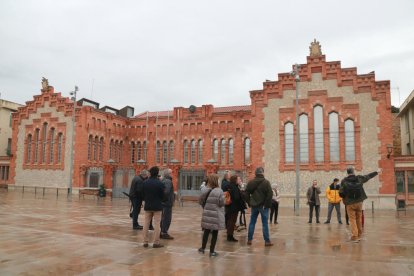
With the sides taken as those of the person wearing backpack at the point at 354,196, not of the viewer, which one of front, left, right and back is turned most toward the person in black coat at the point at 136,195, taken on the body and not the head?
left

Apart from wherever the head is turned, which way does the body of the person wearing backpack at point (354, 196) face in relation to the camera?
away from the camera

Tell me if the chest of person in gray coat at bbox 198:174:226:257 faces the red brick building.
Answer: yes

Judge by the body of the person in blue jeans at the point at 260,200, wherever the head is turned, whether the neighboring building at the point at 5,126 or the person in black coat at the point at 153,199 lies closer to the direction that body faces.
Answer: the neighboring building

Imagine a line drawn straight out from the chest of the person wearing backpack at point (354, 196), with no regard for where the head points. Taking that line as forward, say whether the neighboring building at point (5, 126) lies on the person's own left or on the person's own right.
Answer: on the person's own left

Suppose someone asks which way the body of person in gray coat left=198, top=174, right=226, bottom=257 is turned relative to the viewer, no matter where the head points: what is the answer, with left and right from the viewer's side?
facing away from the viewer

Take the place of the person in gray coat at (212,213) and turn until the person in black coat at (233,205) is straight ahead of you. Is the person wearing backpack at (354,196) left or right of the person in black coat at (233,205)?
right

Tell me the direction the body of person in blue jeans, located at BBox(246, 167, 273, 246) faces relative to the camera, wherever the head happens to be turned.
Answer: away from the camera

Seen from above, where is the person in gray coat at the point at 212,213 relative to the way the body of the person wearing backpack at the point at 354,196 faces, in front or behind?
behind

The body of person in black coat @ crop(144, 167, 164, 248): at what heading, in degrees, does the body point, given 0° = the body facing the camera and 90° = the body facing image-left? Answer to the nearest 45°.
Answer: approximately 180°
